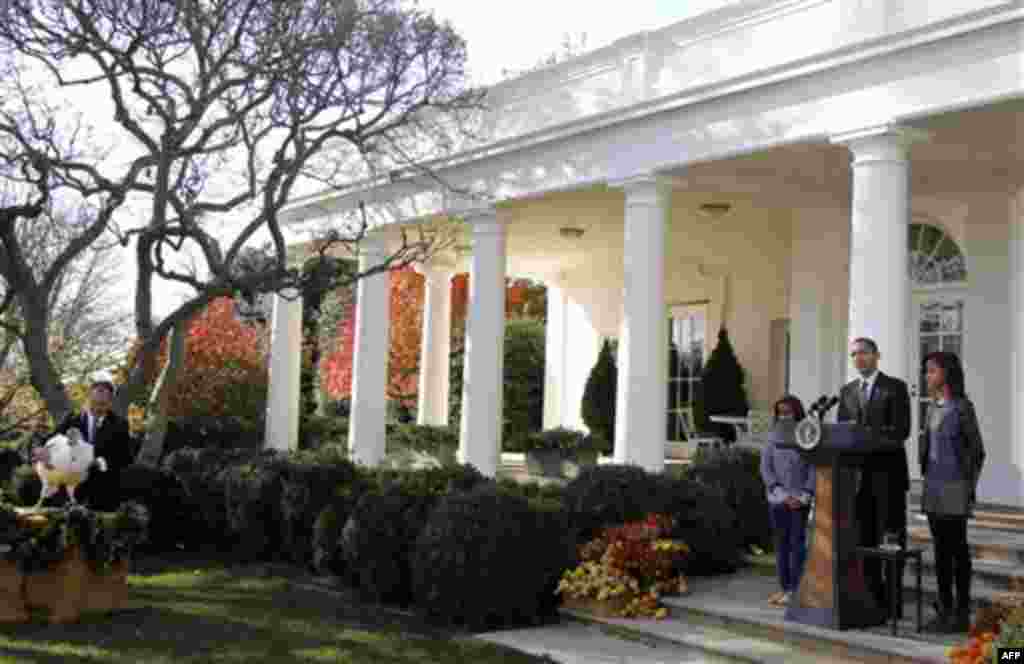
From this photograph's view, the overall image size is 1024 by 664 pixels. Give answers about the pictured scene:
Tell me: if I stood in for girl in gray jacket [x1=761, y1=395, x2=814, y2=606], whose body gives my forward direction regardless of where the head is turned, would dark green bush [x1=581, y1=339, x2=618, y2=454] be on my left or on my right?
on my right

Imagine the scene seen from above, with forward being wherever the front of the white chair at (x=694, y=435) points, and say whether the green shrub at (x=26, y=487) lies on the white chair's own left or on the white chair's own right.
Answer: on the white chair's own right

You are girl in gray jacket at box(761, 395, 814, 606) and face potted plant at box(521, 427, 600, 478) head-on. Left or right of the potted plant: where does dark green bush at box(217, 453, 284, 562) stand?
left

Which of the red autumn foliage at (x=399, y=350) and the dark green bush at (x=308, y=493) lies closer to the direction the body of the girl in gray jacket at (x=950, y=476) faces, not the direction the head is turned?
the dark green bush

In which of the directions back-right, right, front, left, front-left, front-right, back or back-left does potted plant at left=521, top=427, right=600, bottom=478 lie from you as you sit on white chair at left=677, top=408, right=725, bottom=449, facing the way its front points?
back-right
